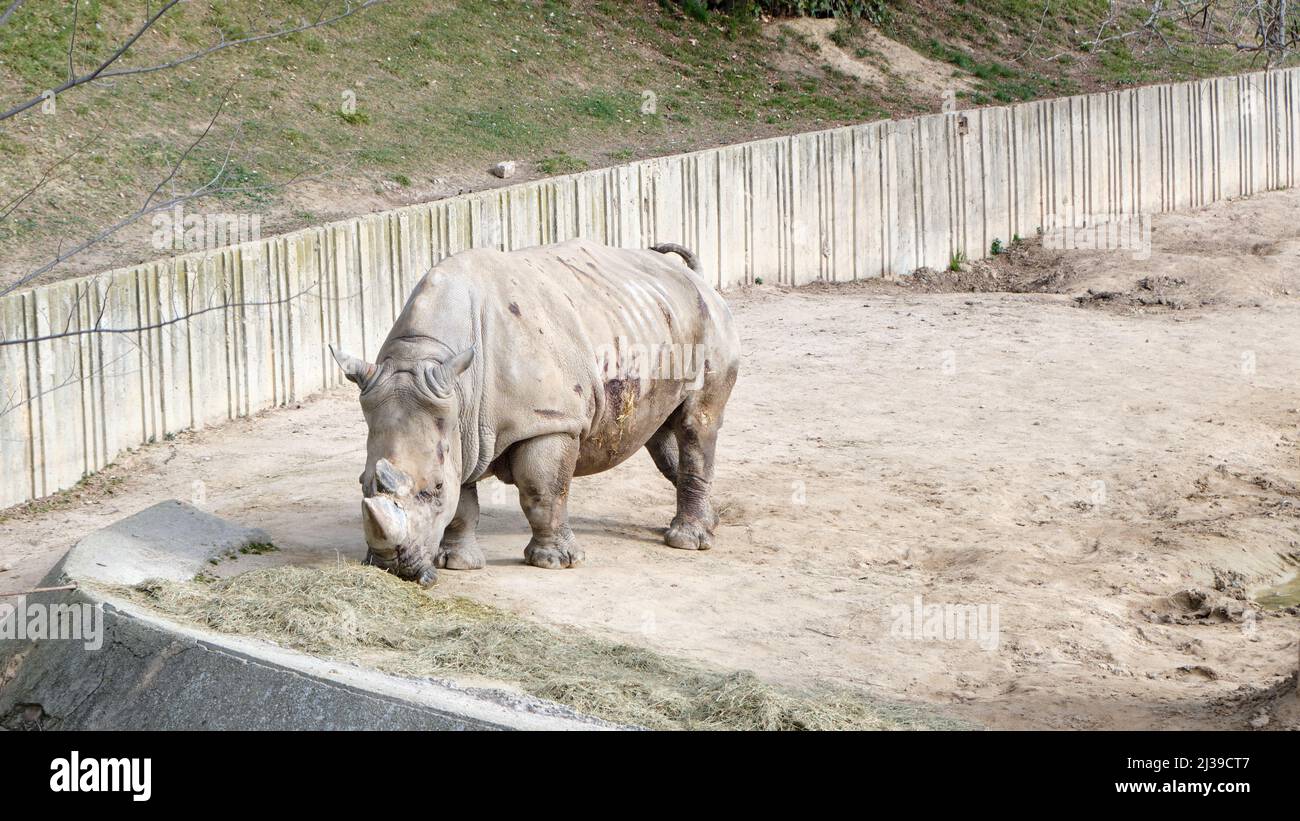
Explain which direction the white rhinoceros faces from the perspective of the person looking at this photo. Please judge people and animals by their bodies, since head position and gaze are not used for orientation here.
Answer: facing the viewer and to the left of the viewer

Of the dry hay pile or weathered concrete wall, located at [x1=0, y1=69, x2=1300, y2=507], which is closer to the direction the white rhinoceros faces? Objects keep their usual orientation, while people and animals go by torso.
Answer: the dry hay pile

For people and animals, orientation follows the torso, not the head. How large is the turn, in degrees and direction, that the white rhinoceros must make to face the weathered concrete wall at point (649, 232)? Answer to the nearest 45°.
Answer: approximately 135° to its right
